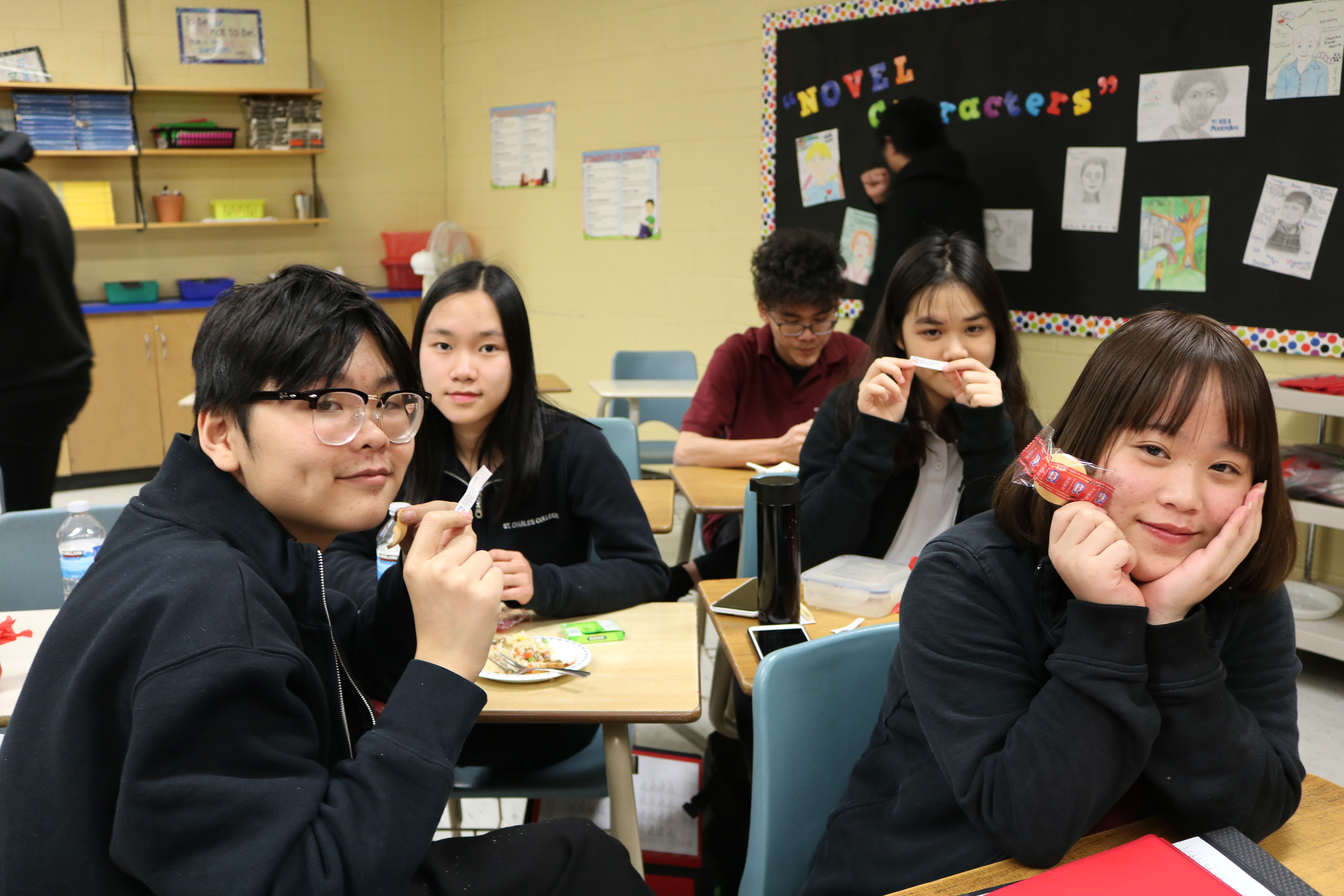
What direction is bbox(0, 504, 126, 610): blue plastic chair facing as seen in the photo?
toward the camera

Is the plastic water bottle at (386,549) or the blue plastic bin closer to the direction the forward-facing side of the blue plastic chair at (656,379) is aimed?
the plastic water bottle

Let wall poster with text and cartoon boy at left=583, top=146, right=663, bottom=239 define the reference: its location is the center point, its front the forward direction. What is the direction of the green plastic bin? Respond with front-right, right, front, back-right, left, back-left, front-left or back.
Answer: right

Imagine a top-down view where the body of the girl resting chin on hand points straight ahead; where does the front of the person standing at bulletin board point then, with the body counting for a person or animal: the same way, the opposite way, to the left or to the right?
the opposite way

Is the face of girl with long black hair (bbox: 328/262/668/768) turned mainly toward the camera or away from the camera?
toward the camera

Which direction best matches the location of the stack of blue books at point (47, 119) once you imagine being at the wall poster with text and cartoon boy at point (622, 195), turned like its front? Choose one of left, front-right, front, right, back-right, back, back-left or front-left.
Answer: right

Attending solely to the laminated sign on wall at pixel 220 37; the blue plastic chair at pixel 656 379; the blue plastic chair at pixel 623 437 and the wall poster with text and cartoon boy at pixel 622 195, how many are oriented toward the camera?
4

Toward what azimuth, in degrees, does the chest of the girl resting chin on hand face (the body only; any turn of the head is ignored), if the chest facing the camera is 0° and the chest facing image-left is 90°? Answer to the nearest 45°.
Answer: approximately 315°

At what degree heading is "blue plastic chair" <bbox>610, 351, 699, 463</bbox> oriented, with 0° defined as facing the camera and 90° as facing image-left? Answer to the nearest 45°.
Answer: approximately 0°

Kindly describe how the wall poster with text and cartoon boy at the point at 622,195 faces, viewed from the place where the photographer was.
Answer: facing the viewer

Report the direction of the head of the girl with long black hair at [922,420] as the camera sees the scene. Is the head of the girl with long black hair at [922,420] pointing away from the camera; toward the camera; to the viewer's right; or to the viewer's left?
toward the camera

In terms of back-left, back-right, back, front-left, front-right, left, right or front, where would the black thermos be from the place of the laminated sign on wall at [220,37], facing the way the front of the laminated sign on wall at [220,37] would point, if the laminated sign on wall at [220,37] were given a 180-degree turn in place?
back

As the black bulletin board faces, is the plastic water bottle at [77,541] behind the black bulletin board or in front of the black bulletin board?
in front
